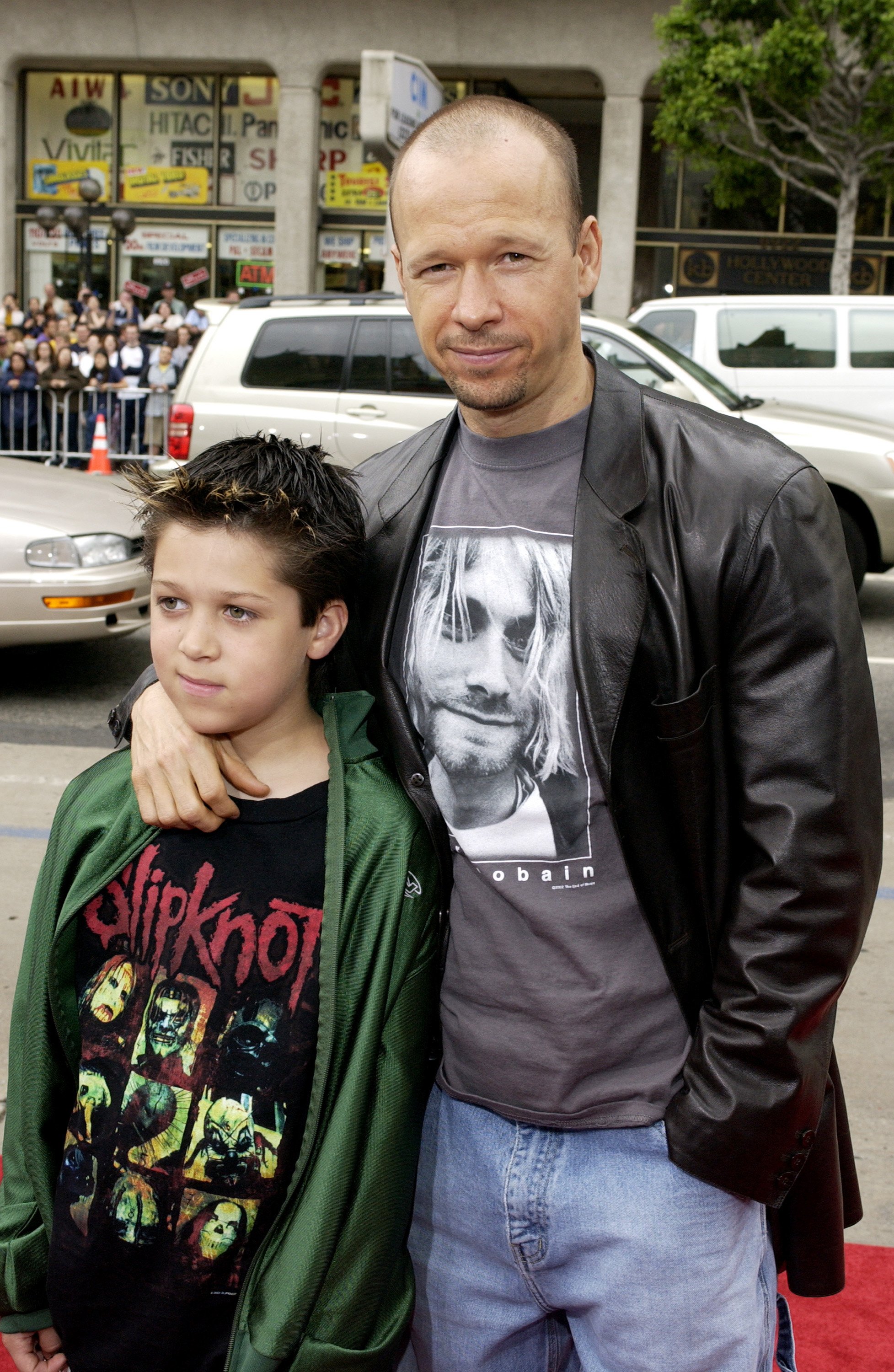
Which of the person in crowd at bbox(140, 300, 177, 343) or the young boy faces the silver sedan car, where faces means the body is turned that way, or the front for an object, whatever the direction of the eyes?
the person in crowd

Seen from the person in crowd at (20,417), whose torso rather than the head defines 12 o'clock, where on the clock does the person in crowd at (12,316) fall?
the person in crowd at (12,316) is roughly at 6 o'clock from the person in crowd at (20,417).

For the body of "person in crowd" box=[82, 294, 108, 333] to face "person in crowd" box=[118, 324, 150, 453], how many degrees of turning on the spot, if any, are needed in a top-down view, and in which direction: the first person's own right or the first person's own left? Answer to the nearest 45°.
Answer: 0° — they already face them

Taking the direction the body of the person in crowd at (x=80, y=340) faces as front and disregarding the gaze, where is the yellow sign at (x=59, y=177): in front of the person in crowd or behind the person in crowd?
behind

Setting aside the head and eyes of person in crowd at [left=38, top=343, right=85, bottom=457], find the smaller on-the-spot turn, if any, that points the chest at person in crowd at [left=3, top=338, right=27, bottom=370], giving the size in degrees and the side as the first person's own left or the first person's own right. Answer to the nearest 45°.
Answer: approximately 135° to the first person's own right

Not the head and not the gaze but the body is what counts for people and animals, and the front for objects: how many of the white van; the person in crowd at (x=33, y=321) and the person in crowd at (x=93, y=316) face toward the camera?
2
